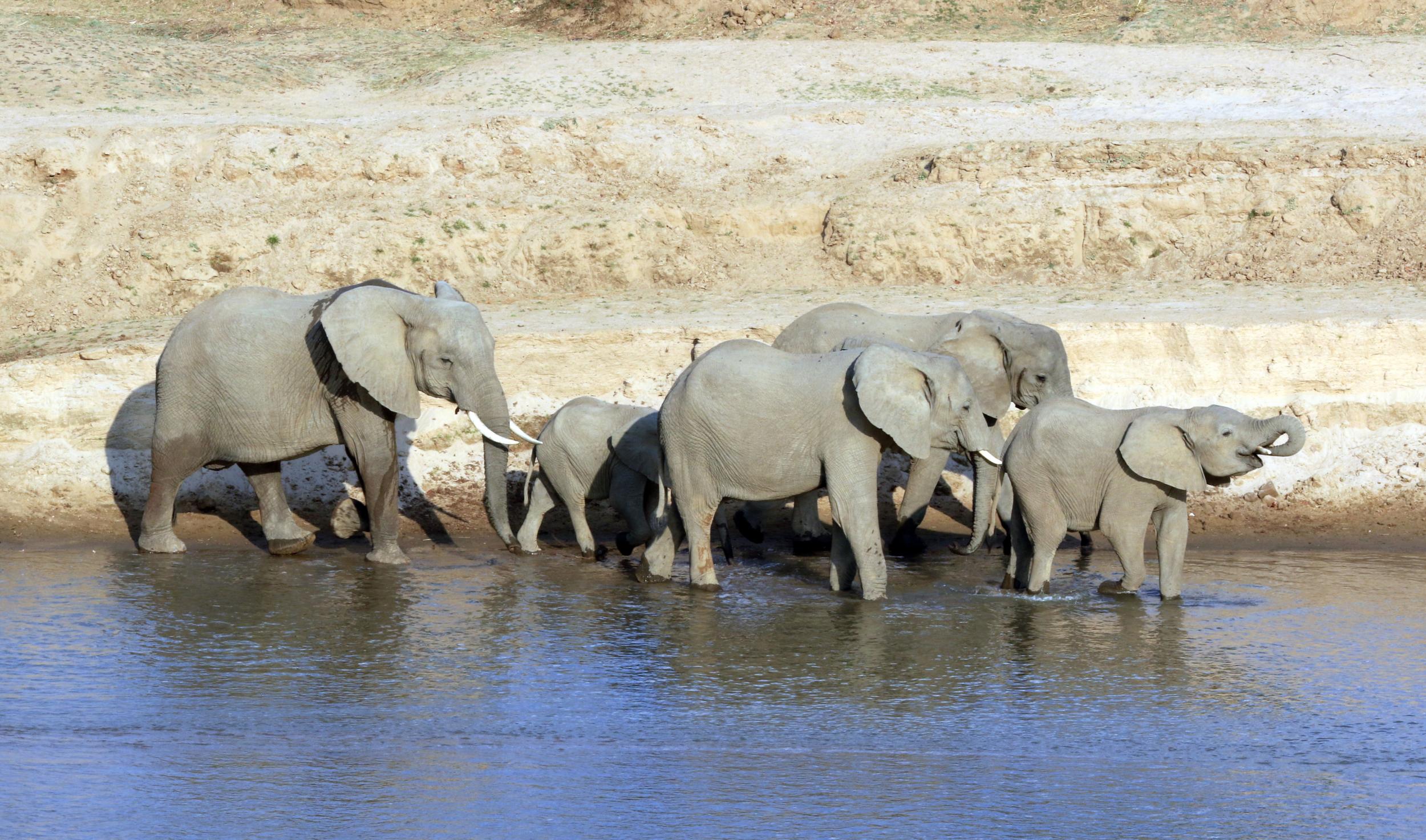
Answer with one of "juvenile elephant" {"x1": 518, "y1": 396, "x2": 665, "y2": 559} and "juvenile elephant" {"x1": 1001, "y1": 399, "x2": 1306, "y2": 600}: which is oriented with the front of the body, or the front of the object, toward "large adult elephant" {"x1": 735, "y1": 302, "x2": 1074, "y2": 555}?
"juvenile elephant" {"x1": 518, "y1": 396, "x2": 665, "y2": 559}

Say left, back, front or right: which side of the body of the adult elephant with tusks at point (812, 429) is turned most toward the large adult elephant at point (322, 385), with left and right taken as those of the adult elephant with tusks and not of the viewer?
back

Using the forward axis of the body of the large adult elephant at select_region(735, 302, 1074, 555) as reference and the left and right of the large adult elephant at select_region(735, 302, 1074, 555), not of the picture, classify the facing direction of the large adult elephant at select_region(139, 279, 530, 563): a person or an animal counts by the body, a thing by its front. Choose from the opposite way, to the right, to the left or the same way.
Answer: the same way

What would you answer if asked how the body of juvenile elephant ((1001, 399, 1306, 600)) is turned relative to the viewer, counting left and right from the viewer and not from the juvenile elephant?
facing to the right of the viewer

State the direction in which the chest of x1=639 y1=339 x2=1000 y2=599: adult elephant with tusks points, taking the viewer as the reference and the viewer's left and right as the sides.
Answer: facing to the right of the viewer

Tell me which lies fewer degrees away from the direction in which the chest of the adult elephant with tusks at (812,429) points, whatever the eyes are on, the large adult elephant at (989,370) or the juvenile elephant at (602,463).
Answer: the large adult elephant

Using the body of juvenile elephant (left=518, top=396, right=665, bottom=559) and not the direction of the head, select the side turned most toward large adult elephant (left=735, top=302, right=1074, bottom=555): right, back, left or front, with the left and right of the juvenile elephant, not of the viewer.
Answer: front

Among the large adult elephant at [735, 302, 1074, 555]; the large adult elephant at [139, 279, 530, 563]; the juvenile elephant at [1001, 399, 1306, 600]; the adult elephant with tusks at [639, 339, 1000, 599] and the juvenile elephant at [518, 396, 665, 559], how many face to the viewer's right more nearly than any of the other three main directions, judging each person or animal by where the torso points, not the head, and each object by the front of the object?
5

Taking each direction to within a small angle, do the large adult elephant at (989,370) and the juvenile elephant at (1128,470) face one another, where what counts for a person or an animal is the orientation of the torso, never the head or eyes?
no

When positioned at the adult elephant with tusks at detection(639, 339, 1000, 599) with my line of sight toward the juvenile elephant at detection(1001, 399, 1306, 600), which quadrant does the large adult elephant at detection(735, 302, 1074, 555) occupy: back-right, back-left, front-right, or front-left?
front-left

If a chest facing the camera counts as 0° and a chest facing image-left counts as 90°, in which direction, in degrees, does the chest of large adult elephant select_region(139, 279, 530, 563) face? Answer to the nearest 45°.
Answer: approximately 270°

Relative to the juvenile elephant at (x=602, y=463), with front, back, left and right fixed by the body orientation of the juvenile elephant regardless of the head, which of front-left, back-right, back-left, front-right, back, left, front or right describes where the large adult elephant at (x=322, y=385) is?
back

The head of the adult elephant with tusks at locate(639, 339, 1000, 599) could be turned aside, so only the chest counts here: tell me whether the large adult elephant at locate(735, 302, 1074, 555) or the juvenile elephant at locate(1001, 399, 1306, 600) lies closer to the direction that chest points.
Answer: the juvenile elephant

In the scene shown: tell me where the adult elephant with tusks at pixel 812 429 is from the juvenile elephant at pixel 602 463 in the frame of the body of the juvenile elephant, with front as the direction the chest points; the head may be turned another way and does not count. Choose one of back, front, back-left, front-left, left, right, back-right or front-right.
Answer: front-right

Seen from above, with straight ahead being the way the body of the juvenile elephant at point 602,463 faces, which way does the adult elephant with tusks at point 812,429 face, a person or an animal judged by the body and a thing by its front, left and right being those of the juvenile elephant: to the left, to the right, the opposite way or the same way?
the same way

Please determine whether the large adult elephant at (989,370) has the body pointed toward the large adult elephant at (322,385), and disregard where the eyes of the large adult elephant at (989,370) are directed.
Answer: no

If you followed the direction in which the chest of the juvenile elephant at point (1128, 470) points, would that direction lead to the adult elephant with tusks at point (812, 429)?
no

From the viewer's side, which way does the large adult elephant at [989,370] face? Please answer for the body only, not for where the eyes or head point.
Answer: to the viewer's right

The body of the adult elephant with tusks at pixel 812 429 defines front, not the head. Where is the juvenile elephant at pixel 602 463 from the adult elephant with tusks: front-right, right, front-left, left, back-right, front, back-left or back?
back-left

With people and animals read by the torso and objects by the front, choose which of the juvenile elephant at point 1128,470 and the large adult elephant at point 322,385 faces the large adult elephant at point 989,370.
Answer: the large adult elephant at point 322,385

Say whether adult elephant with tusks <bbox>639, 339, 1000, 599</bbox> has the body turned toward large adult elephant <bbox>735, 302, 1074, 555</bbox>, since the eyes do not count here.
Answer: no

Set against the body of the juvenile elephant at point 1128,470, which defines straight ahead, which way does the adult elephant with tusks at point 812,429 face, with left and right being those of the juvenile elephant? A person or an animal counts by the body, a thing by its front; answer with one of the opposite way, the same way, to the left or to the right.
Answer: the same way
